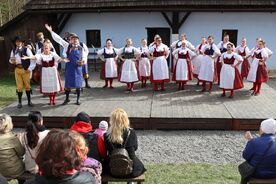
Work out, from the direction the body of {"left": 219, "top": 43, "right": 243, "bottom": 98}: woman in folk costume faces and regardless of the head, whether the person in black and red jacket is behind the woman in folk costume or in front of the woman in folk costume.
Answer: in front

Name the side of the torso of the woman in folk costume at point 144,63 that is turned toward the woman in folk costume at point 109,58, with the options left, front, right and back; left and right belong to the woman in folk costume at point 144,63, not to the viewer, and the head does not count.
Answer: right

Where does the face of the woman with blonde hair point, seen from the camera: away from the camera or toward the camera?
away from the camera

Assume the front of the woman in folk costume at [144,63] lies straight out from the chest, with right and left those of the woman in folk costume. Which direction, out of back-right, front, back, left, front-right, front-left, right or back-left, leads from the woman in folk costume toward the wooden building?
back

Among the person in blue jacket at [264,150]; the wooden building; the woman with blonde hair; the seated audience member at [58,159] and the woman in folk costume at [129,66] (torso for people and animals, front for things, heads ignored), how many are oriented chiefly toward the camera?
2

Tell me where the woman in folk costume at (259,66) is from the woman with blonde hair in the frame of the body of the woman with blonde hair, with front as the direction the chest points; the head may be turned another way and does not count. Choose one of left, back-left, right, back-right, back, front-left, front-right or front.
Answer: front-right

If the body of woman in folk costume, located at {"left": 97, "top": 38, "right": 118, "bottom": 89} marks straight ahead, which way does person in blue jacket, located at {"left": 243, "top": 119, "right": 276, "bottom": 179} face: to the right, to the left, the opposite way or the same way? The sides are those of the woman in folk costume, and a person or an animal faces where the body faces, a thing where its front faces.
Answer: the opposite way

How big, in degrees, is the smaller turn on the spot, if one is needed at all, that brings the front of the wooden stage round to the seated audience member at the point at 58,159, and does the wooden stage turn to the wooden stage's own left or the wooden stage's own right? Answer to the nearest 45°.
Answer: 0° — it already faces them

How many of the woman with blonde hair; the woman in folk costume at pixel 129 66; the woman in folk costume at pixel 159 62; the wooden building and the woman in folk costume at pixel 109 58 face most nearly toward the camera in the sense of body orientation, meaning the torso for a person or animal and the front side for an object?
4

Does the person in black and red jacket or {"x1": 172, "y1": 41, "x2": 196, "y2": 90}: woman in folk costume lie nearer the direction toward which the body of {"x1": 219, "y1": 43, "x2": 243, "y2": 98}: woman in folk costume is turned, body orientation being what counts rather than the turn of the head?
the person in black and red jacket

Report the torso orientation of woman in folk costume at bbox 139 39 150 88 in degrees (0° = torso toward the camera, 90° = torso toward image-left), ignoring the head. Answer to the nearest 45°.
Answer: approximately 0°

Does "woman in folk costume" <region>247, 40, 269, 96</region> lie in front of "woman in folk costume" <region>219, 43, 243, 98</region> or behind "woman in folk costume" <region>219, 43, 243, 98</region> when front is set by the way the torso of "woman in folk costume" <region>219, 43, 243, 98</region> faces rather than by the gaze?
behind

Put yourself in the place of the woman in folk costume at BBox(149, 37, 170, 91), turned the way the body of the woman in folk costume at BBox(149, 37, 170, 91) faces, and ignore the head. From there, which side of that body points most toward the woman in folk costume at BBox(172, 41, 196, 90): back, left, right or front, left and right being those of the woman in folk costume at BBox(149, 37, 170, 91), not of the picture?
left

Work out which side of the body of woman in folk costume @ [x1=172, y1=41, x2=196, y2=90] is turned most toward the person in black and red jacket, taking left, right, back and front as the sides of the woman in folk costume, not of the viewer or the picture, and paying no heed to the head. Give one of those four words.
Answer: front
